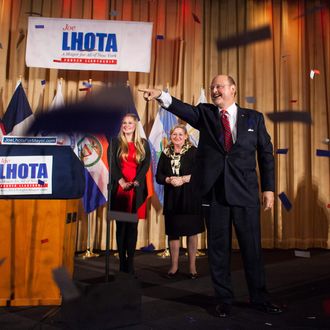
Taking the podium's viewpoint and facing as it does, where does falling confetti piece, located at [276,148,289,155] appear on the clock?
The falling confetti piece is roughly at 8 o'clock from the podium.

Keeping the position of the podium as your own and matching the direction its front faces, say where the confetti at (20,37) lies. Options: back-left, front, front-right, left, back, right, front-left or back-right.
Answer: back

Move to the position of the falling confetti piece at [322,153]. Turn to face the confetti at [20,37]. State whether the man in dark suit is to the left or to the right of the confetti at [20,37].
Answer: left

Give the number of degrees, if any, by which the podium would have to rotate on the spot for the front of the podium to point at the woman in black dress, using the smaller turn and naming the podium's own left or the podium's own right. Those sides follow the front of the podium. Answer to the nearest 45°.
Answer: approximately 135° to the podium's own left

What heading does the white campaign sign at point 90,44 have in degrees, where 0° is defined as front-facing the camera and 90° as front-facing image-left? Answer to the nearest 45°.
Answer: approximately 0°

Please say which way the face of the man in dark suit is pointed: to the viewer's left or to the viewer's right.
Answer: to the viewer's left

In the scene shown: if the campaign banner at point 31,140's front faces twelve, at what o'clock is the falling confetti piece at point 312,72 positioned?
The falling confetti piece is roughly at 8 o'clock from the campaign banner.
